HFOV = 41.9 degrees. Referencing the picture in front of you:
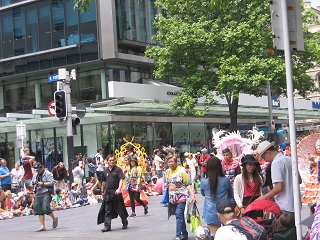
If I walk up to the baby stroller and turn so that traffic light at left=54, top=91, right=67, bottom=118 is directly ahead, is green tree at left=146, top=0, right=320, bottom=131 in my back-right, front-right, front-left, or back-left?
front-right

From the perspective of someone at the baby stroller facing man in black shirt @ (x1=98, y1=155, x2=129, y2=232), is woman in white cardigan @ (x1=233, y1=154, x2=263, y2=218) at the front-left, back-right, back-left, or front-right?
front-right

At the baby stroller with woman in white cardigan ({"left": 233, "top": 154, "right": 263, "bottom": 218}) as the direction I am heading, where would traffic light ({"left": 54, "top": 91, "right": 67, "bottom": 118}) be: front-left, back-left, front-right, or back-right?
front-left

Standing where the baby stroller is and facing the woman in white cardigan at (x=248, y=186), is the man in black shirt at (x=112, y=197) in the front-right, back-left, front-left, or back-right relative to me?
front-left
